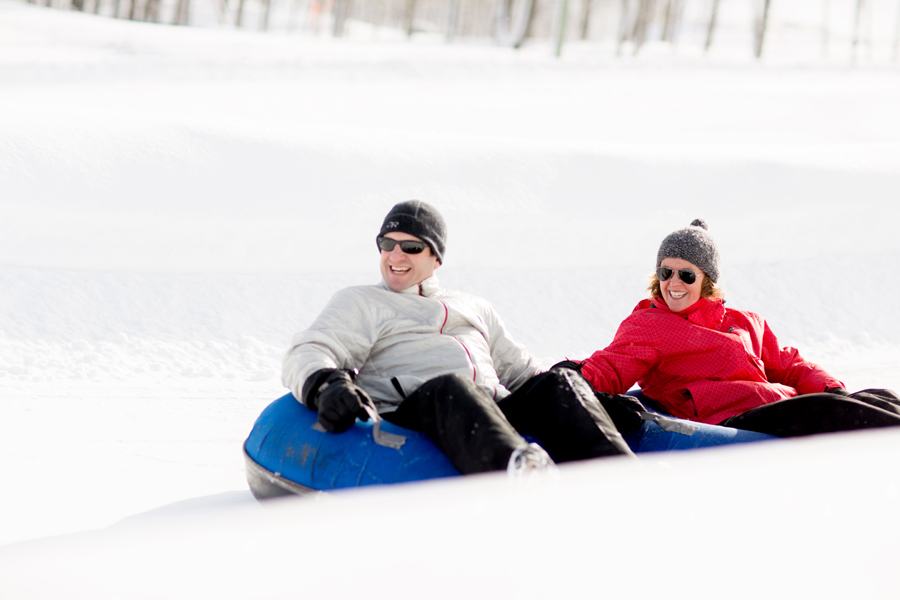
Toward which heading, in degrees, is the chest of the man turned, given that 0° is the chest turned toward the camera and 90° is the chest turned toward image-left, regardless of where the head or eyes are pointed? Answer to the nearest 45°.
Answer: approximately 315°

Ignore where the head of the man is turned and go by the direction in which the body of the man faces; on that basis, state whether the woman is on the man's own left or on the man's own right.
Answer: on the man's own left

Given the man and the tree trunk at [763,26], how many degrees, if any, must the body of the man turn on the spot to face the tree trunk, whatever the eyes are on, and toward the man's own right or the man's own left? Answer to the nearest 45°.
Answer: approximately 135° to the man's own left
